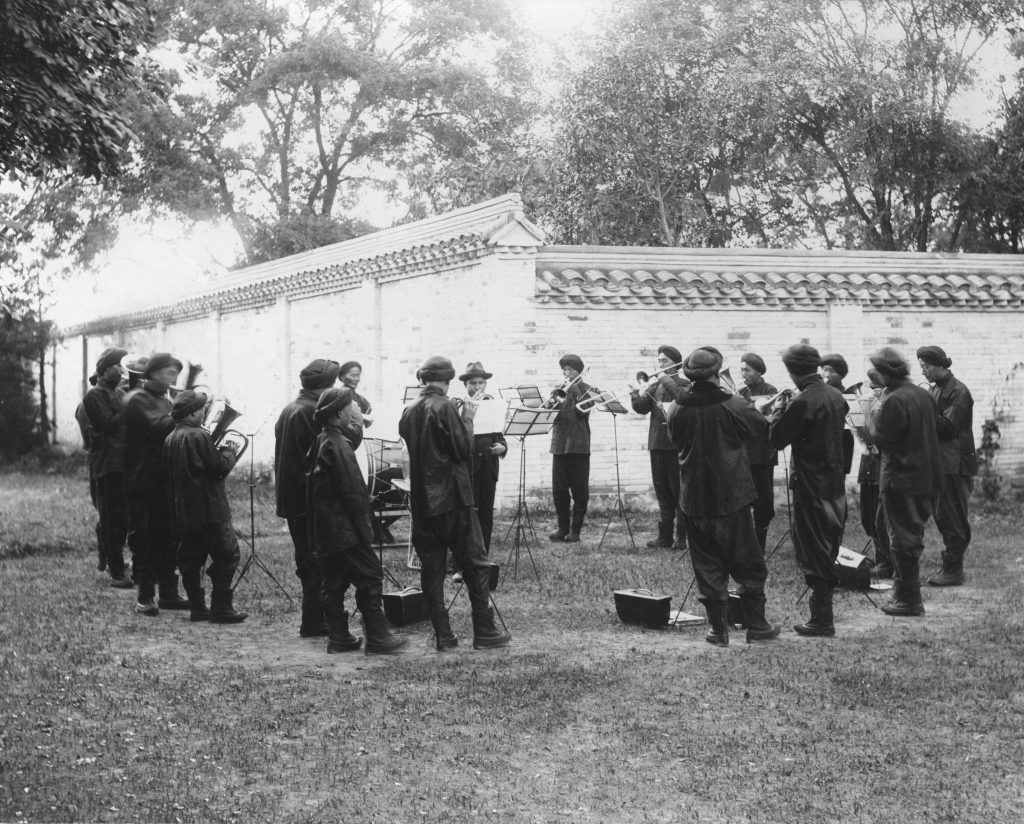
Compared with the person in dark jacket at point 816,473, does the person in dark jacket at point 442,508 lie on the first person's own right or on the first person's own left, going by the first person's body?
on the first person's own left

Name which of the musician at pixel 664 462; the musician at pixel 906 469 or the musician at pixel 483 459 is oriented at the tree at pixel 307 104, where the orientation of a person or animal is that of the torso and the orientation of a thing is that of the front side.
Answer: the musician at pixel 906 469

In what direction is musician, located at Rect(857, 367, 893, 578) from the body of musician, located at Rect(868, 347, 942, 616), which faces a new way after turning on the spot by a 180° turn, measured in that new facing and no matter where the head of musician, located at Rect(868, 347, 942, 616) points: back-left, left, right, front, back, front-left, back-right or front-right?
back-left

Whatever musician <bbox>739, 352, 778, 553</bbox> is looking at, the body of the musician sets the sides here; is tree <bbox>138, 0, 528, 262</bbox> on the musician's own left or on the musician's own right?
on the musician's own right

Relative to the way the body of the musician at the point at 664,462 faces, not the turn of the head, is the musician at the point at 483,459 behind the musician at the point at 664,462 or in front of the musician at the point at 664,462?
in front

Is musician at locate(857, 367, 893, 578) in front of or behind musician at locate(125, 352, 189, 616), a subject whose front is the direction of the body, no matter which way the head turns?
in front

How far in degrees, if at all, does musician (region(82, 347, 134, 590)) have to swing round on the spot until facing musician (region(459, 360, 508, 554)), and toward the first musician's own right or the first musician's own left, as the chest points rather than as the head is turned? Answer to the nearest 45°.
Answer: approximately 45° to the first musician's own right

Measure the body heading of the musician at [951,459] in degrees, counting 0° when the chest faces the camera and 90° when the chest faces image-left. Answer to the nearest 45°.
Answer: approximately 90°

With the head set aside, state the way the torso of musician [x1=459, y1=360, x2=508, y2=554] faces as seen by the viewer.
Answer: toward the camera

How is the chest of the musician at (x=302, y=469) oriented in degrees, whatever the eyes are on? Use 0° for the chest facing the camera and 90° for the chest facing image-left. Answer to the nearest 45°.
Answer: approximately 225°

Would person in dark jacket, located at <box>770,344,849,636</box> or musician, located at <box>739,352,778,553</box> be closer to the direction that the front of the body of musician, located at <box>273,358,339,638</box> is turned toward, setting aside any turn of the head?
the musician

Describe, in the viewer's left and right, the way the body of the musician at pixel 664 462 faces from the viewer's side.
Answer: facing the viewer and to the left of the viewer

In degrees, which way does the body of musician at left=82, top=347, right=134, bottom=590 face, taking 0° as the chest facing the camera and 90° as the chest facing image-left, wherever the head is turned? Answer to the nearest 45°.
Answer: approximately 270°

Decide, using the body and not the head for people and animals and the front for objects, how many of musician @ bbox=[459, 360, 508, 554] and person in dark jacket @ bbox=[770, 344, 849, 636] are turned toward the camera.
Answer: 1

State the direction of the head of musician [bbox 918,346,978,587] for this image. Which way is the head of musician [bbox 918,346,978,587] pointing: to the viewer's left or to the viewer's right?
to the viewer's left

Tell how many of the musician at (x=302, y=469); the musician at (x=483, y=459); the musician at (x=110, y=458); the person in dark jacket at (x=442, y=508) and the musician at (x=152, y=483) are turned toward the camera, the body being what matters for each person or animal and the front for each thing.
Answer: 1

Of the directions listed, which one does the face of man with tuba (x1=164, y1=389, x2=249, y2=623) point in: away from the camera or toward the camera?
away from the camera

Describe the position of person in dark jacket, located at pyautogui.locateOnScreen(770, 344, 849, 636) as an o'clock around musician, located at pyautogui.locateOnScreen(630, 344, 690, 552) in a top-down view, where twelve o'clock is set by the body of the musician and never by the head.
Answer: The person in dark jacket is roughly at 10 o'clock from the musician.

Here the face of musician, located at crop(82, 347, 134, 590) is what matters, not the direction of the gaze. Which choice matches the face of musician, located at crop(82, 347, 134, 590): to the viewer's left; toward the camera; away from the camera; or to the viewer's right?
to the viewer's right

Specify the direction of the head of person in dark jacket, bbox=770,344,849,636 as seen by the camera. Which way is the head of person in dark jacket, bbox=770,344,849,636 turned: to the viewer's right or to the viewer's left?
to the viewer's left
